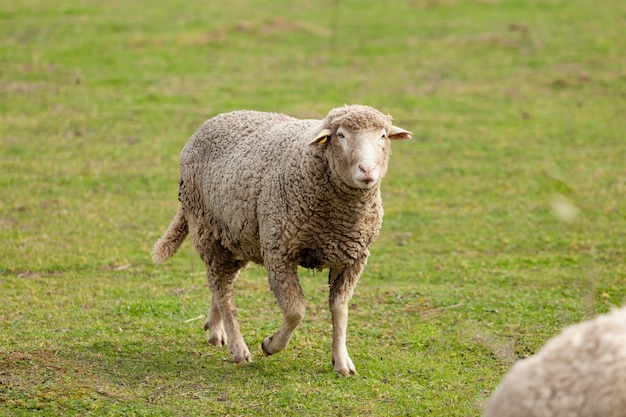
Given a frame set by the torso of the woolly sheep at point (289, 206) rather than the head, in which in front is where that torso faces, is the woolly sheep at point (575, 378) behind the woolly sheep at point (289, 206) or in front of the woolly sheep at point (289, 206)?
in front

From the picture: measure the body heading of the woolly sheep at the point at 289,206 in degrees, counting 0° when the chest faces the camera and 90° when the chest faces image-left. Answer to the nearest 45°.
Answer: approximately 315°
